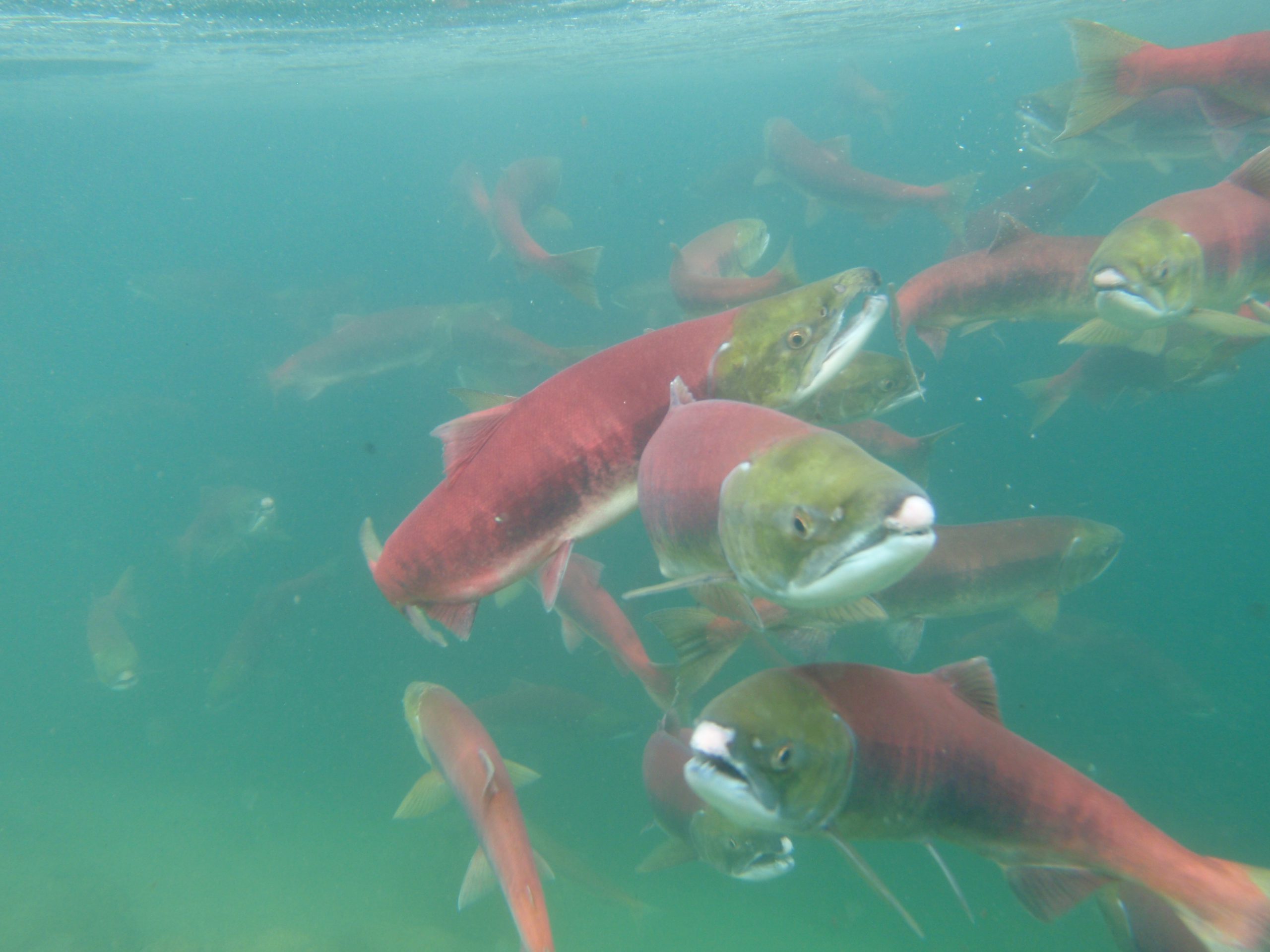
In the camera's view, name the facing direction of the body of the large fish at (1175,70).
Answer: to the viewer's right

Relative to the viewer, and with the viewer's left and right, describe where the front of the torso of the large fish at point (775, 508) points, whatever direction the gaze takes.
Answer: facing the viewer and to the right of the viewer

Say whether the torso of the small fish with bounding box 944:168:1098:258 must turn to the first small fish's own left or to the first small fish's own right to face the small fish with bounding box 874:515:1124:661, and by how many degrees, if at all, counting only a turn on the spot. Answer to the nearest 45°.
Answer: approximately 90° to the first small fish's own right

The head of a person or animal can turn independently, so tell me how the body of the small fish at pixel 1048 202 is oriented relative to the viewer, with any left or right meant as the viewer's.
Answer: facing to the right of the viewer

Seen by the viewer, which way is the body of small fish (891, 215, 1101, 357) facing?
to the viewer's right

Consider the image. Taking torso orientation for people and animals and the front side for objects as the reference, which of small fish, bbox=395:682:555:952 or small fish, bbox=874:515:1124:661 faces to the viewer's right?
small fish, bbox=874:515:1124:661

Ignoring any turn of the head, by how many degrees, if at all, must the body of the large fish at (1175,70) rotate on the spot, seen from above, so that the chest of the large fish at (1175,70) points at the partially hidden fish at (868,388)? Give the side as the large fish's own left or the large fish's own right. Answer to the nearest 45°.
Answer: approximately 135° to the large fish's own right

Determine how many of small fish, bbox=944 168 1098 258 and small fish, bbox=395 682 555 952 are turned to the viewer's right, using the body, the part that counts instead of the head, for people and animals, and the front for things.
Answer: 1

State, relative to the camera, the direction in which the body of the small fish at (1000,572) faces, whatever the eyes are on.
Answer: to the viewer's right

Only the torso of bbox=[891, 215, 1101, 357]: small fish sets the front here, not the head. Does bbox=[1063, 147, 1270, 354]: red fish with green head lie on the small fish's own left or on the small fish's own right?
on the small fish's own right

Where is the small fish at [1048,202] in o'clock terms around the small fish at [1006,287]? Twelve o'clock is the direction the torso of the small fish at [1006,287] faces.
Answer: the small fish at [1048,202] is roughly at 9 o'clock from the small fish at [1006,287].
